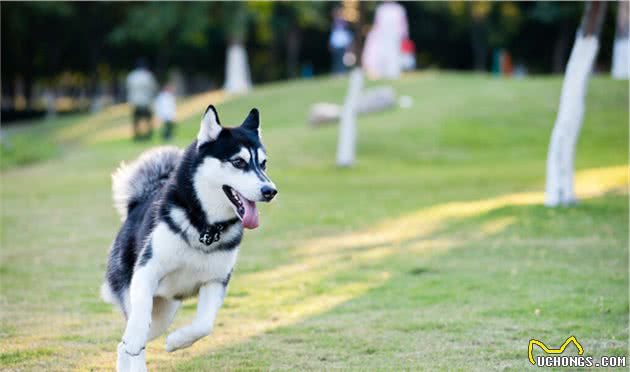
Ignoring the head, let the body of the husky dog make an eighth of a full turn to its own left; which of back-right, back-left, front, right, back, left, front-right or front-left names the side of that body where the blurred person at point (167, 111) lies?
left

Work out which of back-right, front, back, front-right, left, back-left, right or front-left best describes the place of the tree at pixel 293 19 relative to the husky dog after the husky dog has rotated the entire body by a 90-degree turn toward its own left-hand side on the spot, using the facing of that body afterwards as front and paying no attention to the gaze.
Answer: front-left

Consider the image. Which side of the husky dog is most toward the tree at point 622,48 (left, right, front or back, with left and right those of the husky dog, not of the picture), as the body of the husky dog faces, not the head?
left

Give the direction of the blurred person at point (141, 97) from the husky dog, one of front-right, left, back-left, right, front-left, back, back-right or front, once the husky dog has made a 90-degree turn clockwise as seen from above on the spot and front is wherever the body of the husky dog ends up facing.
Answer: back-right

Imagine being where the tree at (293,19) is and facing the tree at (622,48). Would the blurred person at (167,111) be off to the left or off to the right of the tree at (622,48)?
right

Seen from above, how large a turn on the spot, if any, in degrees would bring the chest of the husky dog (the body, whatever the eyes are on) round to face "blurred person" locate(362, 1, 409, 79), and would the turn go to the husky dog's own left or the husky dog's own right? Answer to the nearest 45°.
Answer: approximately 135° to the husky dog's own left

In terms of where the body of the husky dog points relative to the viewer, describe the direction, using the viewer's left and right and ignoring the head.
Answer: facing the viewer and to the right of the viewer

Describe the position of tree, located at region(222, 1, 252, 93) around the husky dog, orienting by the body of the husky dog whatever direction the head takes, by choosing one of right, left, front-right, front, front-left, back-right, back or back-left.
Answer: back-left
